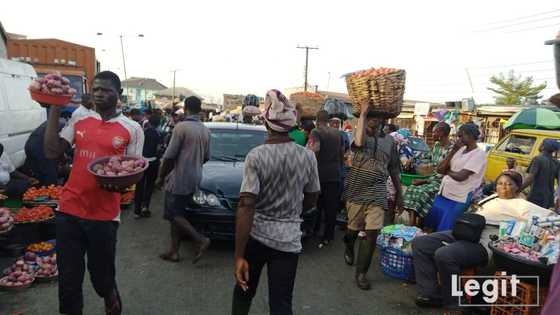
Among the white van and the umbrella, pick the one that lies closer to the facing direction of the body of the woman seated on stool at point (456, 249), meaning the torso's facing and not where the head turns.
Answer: the white van

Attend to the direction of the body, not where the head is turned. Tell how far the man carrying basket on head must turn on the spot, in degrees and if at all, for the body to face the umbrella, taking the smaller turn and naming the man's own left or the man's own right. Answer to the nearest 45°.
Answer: approximately 135° to the man's own left

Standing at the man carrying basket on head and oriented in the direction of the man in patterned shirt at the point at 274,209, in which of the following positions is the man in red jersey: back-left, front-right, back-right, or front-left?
front-right

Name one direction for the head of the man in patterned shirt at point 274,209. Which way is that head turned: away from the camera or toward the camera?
away from the camera

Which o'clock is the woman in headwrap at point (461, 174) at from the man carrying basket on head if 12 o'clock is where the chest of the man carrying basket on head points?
The woman in headwrap is roughly at 8 o'clock from the man carrying basket on head.

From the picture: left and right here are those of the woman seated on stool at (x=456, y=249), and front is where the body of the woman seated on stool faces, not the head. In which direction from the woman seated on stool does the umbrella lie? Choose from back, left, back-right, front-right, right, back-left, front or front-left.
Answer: back-right

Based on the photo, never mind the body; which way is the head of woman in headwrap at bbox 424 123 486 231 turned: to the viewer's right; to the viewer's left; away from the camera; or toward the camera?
to the viewer's left

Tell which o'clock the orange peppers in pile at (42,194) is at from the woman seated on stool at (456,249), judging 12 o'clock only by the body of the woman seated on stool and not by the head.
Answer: The orange peppers in pile is roughly at 1 o'clock from the woman seated on stool.

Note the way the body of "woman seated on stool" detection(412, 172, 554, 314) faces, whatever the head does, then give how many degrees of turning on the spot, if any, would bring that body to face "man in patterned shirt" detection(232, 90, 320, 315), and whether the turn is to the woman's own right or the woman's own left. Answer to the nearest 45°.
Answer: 0° — they already face them

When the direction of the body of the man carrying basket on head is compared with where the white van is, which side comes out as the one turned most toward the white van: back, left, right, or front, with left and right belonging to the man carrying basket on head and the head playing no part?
right

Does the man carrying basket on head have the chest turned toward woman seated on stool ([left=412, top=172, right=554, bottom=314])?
no

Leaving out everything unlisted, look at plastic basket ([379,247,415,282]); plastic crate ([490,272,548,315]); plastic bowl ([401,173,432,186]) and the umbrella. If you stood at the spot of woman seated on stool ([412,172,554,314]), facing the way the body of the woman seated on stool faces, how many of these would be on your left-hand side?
1

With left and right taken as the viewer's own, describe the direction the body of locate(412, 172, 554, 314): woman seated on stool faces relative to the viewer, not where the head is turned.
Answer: facing the viewer and to the left of the viewer

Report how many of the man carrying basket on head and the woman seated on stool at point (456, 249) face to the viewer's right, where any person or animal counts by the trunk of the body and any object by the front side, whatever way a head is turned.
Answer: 0

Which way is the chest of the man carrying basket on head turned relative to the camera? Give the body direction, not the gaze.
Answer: toward the camera

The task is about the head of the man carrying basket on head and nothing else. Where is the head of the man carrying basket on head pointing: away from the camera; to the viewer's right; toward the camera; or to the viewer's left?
toward the camera

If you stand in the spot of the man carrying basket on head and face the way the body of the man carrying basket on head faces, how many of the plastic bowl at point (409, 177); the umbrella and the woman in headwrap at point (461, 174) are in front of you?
0
